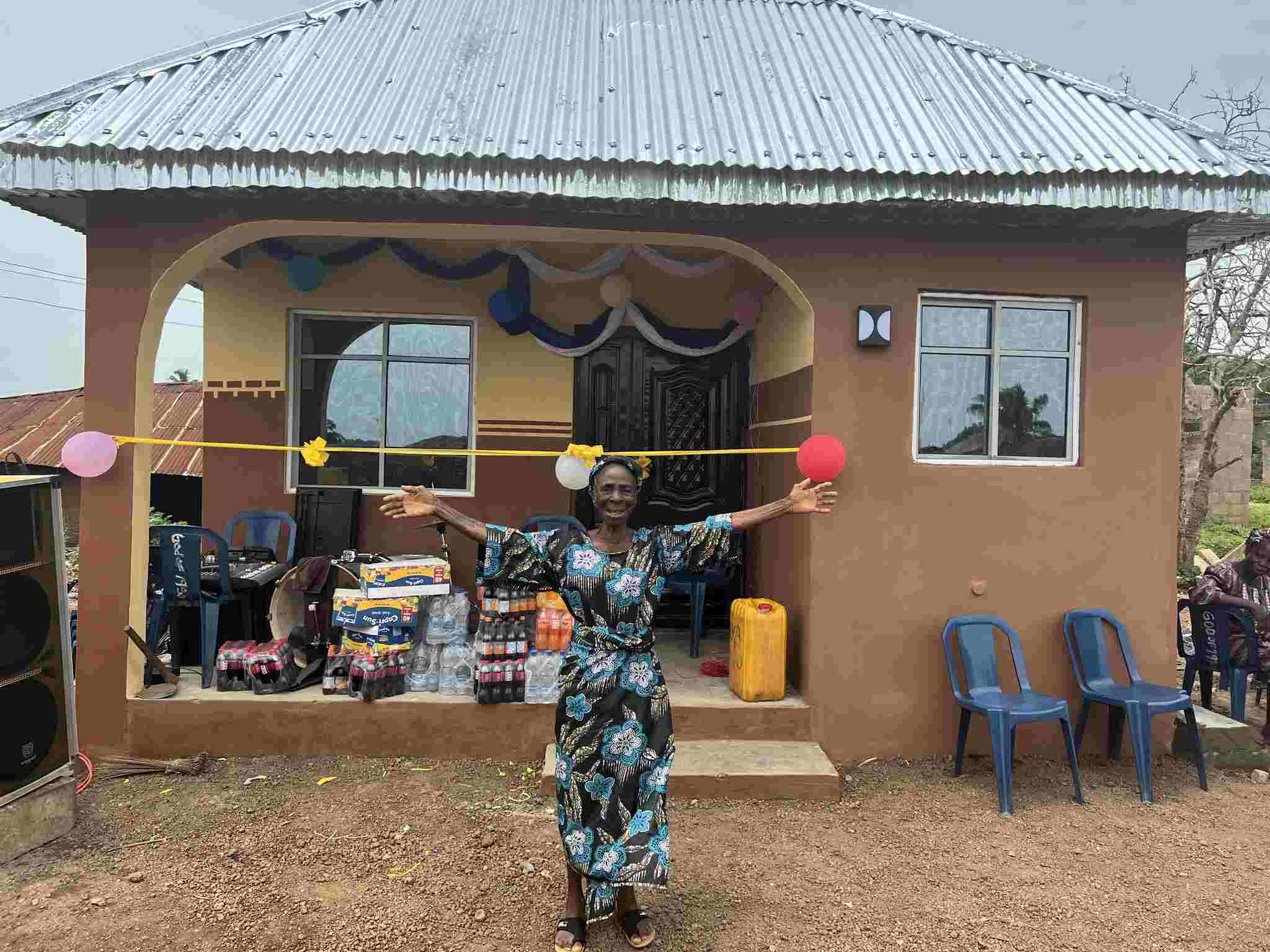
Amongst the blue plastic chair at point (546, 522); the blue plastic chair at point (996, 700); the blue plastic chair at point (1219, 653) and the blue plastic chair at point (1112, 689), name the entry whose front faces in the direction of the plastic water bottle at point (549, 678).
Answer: the blue plastic chair at point (546, 522)

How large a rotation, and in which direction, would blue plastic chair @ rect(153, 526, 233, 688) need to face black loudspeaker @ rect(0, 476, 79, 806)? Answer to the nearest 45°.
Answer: approximately 180°

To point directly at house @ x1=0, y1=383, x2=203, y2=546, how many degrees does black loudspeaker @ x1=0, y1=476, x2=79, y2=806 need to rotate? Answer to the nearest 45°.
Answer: approximately 135° to its left

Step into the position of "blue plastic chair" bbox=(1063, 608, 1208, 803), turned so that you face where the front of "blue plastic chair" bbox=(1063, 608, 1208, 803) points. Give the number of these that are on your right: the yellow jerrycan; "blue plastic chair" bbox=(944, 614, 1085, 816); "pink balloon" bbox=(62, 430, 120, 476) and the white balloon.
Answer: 4

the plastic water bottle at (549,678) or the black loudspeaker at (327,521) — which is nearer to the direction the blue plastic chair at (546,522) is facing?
the plastic water bottle

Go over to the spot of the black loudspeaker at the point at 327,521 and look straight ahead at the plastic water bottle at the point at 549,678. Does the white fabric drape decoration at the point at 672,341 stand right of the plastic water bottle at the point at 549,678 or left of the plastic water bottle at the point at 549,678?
left

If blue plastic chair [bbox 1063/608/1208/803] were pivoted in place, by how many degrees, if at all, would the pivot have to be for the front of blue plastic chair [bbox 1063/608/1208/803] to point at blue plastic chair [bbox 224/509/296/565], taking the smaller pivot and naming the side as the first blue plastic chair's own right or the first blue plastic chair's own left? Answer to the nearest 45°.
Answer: approximately 135° to the first blue plastic chair's own right

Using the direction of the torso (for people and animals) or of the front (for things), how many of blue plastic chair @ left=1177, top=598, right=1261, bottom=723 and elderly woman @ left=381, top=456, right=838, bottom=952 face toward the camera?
1
